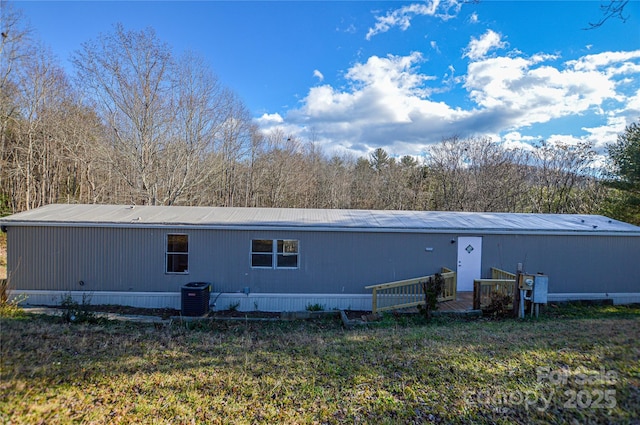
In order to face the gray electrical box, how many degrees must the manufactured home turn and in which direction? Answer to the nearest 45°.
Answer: approximately 90° to its left

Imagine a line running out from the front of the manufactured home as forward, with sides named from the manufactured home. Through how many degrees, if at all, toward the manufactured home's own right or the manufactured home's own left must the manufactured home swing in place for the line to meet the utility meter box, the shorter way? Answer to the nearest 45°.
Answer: approximately 90° to the manufactured home's own left

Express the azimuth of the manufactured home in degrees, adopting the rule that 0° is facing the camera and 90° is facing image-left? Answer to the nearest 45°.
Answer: approximately 0°
